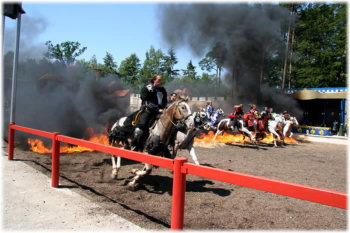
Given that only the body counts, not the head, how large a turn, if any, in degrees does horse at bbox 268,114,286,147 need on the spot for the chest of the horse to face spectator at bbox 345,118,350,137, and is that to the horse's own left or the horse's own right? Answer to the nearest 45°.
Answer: approximately 90° to the horse's own left

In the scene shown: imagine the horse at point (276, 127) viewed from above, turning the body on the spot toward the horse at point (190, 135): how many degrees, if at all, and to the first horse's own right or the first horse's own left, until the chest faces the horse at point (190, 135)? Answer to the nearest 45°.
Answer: approximately 45° to the first horse's own right

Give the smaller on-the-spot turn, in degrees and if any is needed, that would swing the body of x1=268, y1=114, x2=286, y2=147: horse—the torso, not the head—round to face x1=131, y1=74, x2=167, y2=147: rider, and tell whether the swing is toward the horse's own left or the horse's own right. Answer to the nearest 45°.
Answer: approximately 45° to the horse's own right

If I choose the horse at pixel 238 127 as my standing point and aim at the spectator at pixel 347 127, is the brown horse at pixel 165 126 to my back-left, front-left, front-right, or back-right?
back-right

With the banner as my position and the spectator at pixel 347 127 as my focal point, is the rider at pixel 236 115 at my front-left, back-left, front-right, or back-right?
back-right
